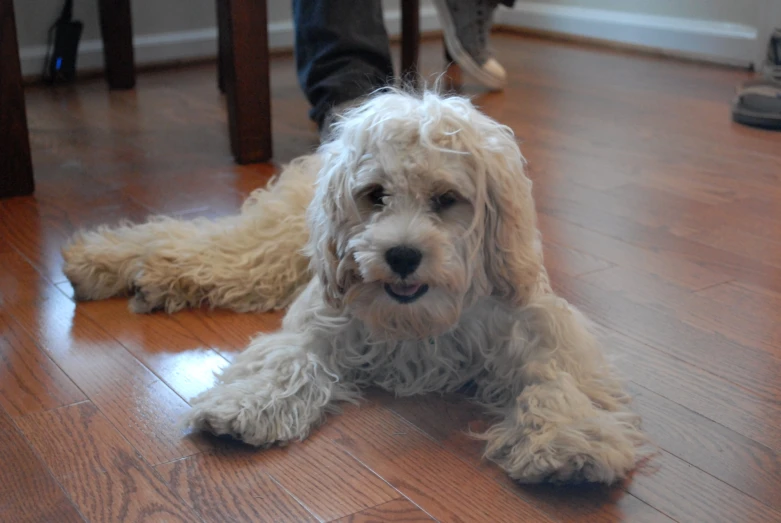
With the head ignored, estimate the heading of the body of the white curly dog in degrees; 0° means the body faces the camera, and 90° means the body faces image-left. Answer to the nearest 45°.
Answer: approximately 0°
